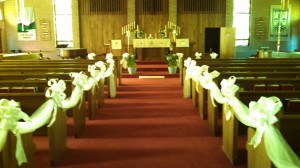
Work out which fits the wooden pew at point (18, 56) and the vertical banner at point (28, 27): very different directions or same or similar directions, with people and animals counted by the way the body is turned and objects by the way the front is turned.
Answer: very different directions

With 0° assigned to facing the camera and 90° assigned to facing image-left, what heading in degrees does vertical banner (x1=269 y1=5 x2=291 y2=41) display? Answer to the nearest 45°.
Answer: approximately 0°

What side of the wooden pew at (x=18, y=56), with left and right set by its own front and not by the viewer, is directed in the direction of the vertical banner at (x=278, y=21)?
right

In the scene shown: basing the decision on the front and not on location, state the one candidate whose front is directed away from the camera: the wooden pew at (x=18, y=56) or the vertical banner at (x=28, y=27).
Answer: the wooden pew

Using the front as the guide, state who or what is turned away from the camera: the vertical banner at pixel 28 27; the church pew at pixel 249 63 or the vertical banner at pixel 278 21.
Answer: the church pew

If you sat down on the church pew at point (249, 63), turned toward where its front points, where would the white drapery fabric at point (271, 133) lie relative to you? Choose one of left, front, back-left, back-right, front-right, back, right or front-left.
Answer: back

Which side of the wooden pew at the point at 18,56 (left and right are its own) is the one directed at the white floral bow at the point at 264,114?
back

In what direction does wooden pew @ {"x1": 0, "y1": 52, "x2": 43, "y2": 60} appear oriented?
away from the camera

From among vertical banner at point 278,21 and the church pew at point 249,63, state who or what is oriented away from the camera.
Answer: the church pew

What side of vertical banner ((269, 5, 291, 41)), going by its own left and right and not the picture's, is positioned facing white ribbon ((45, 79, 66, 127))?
front

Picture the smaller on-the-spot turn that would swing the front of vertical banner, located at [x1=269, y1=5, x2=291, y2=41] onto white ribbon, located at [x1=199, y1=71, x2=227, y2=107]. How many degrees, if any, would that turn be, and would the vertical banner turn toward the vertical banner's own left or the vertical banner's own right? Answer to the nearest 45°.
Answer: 0° — it already faces it

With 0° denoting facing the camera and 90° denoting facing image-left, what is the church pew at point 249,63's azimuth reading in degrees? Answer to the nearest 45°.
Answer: approximately 180°

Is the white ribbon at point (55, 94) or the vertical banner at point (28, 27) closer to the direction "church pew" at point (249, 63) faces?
the vertical banner

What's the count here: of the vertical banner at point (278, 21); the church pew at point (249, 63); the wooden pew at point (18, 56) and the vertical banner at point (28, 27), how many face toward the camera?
2
